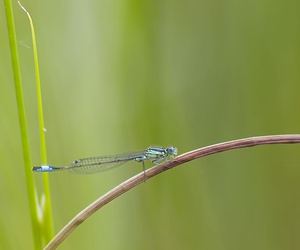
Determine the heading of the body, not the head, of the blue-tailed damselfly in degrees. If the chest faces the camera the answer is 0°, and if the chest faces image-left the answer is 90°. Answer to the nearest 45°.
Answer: approximately 270°
